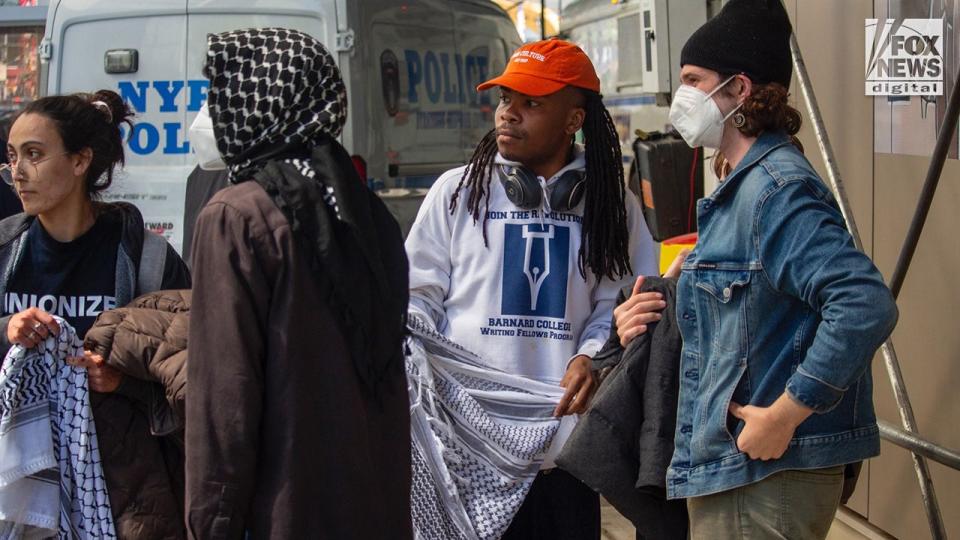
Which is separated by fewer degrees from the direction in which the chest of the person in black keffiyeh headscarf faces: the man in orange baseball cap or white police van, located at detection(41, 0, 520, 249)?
the white police van

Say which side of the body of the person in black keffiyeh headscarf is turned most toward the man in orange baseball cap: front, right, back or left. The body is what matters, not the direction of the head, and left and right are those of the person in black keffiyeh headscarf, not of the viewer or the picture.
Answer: right

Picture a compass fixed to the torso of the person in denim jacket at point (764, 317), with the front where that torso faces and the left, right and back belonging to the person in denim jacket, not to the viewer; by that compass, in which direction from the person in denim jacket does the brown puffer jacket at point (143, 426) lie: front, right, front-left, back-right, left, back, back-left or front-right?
front

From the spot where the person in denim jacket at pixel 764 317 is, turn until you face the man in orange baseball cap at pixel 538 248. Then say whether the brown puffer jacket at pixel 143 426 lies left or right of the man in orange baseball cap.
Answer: left

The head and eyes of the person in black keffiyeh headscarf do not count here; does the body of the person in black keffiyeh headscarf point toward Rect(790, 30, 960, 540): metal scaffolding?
no

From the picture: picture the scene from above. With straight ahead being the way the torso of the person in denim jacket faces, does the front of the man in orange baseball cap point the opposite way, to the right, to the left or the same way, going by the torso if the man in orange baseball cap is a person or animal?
to the left

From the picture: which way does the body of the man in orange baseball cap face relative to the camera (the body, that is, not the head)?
toward the camera

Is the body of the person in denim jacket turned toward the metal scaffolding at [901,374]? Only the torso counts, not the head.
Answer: no

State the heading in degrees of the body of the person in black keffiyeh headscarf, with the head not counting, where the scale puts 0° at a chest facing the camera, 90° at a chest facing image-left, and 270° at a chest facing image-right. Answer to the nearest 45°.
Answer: approximately 135°

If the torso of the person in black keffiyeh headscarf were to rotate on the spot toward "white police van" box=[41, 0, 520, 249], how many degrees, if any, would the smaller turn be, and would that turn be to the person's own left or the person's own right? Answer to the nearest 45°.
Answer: approximately 45° to the person's own right

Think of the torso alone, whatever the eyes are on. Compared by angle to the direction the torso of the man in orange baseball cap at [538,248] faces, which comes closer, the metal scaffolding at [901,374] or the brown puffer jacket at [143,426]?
the brown puffer jacket

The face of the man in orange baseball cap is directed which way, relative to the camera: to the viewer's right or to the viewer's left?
to the viewer's left

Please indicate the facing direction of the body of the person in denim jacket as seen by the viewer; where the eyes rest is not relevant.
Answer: to the viewer's left
